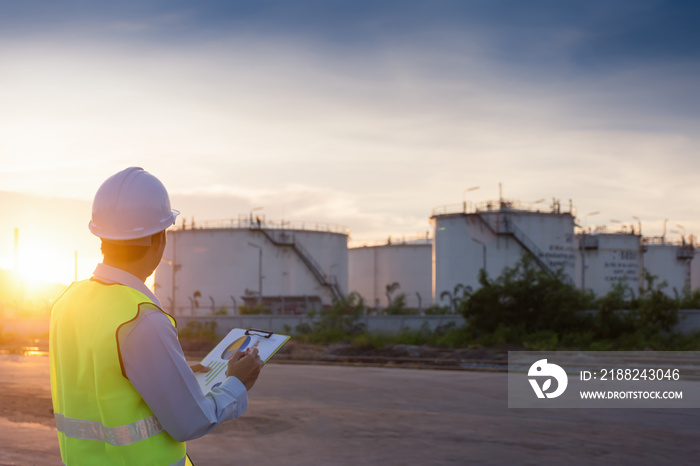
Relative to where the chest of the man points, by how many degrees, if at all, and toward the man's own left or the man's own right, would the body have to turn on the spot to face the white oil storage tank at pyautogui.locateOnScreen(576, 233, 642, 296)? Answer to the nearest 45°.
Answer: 0° — they already face it

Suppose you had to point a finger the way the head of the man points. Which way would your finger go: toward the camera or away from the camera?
away from the camera

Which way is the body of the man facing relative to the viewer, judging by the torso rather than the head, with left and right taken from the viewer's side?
facing away from the viewer and to the right of the viewer
